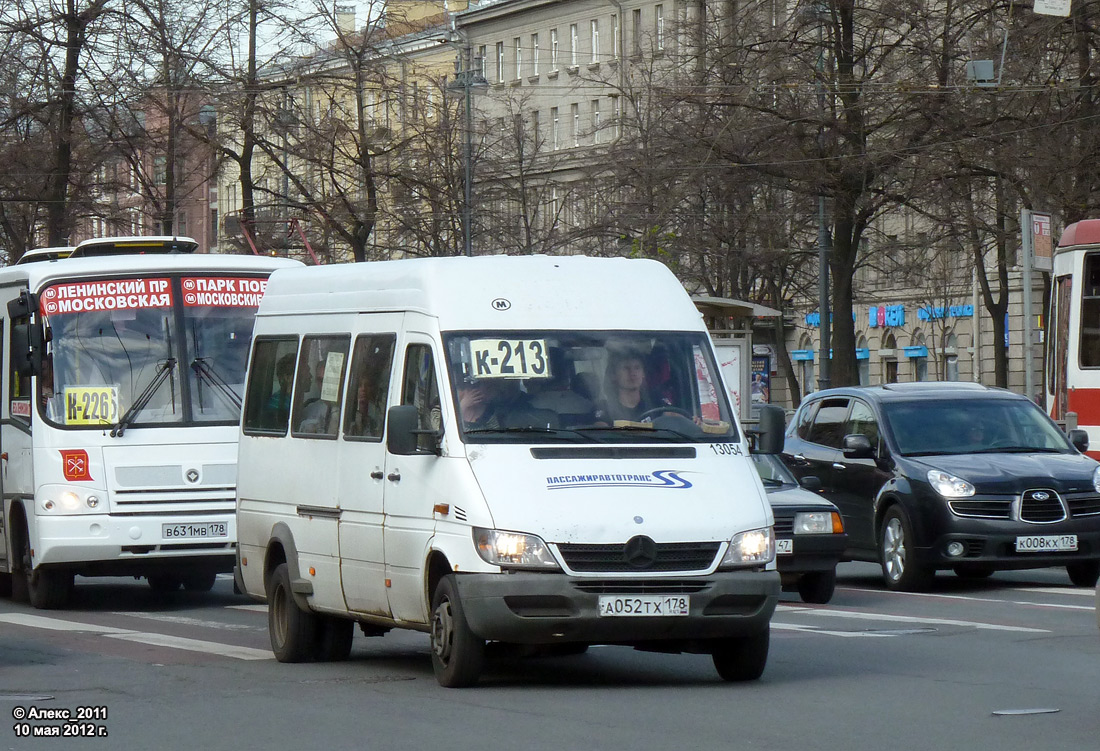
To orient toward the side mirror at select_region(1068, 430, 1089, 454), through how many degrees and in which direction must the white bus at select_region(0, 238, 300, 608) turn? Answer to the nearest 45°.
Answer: approximately 90° to its left

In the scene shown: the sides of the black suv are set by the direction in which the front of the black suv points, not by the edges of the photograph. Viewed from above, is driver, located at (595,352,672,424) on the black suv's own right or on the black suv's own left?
on the black suv's own right

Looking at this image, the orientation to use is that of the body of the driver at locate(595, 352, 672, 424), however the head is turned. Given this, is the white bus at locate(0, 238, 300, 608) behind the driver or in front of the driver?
behind

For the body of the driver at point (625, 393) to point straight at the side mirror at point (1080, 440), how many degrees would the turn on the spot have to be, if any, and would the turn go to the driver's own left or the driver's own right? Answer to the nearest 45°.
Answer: approximately 90° to the driver's own left

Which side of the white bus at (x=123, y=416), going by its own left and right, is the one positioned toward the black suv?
left

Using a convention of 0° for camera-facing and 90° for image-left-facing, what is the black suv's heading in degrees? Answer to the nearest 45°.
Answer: approximately 315°

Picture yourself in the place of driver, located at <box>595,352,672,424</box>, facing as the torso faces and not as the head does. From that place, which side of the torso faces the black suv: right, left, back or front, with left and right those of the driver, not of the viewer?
left
